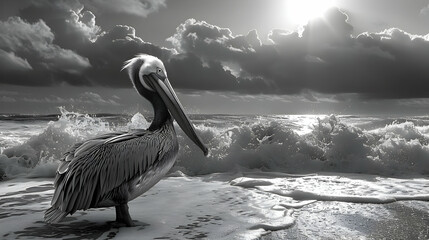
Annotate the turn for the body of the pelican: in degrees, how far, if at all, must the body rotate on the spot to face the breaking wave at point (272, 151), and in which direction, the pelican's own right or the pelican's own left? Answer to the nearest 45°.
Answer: approximately 45° to the pelican's own left

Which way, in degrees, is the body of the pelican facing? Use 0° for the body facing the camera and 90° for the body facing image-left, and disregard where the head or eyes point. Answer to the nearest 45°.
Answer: approximately 270°
